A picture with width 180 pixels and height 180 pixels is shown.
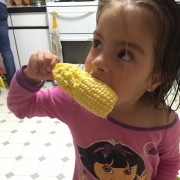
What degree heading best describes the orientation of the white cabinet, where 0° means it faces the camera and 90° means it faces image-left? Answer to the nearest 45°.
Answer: approximately 0°

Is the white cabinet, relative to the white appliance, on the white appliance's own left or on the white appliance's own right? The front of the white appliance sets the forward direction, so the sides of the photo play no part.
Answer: on the white appliance's own right

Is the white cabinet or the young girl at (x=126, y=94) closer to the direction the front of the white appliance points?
the young girl

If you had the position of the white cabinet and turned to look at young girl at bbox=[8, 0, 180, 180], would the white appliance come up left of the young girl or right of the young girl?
left

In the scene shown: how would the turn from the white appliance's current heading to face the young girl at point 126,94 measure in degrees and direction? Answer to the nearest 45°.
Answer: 0° — it already faces them

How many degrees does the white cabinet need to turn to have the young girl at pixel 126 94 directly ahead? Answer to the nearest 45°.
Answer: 0° — it already faces them

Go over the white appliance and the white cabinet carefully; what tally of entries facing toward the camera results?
2

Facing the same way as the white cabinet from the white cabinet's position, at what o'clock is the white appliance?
The white appliance is roughly at 10 o'clock from the white cabinet.

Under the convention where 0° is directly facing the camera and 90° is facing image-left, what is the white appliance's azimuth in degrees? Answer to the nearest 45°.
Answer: approximately 0°
